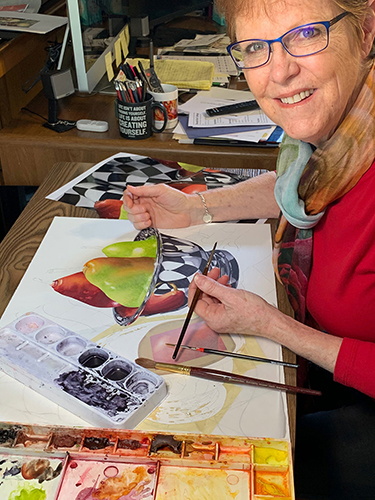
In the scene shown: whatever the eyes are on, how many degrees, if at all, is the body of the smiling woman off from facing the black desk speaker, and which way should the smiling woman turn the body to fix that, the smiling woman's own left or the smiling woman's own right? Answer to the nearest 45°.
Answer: approximately 90° to the smiling woman's own right

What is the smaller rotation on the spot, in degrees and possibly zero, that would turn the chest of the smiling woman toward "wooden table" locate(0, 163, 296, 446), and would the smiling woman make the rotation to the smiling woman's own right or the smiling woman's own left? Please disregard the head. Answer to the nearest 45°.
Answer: approximately 45° to the smiling woman's own right

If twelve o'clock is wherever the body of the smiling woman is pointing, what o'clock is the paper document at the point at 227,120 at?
The paper document is roughly at 4 o'clock from the smiling woman.

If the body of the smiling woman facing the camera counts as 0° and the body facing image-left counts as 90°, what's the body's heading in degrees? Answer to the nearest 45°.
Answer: approximately 45°

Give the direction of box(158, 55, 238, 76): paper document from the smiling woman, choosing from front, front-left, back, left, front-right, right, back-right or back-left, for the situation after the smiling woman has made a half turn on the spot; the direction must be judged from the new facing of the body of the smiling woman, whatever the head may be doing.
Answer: front-left

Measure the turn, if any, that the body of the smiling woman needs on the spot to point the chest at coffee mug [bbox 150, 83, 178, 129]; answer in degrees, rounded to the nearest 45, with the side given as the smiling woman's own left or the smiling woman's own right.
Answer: approximately 90° to the smiling woman's own right

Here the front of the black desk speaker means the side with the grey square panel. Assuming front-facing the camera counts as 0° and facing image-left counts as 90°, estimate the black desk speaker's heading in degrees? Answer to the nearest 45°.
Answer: approximately 315°
